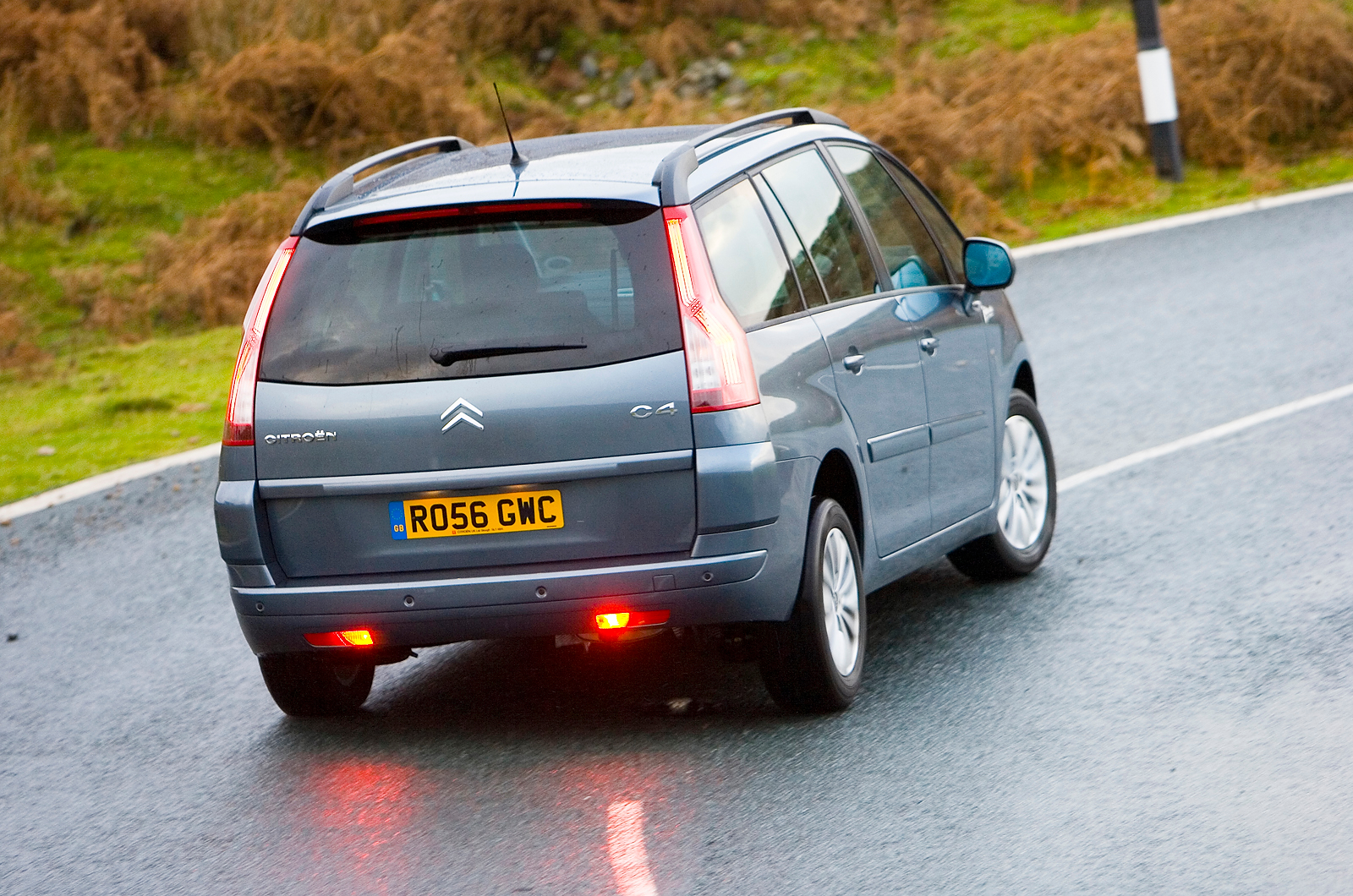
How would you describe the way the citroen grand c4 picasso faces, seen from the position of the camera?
facing away from the viewer and to the right of the viewer

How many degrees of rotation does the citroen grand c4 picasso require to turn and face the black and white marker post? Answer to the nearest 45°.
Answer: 0° — it already faces it
